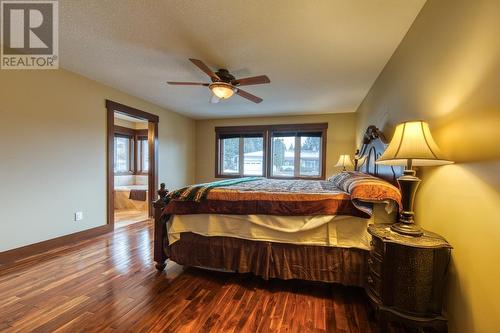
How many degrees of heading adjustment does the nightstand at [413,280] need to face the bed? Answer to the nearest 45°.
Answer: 0° — it already faces it

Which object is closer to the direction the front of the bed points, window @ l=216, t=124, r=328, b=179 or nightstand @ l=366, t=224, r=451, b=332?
the window

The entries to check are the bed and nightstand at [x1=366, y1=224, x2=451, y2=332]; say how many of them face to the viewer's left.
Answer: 2

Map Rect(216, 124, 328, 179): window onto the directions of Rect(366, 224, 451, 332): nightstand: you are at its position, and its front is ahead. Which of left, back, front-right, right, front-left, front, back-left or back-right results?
front-right

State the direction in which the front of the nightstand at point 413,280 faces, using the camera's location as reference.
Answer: facing to the left of the viewer

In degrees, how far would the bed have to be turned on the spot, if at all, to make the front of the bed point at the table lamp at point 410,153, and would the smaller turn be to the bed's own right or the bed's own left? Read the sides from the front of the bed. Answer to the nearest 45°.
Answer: approximately 135° to the bed's own left

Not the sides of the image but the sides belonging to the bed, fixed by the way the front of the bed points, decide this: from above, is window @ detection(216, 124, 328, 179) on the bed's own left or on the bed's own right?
on the bed's own right

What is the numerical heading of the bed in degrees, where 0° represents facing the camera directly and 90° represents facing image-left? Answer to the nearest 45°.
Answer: approximately 90°
